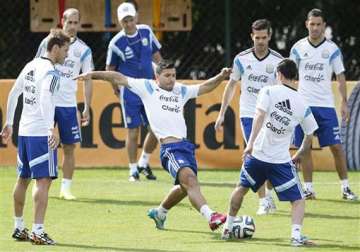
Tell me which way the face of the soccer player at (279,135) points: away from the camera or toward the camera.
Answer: away from the camera

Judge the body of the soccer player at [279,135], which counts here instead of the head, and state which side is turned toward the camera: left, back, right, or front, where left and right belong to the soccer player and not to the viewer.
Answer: back

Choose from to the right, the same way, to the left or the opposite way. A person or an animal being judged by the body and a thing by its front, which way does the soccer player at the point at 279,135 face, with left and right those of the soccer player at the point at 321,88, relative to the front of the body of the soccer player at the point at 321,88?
the opposite way

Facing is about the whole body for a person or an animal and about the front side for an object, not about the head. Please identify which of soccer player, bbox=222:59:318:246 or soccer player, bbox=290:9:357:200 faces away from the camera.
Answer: soccer player, bbox=222:59:318:246

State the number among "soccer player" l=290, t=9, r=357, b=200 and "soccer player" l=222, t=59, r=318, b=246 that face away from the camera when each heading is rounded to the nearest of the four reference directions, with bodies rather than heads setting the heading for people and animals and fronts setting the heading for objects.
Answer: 1
